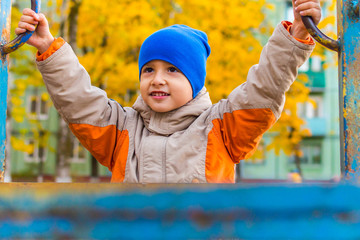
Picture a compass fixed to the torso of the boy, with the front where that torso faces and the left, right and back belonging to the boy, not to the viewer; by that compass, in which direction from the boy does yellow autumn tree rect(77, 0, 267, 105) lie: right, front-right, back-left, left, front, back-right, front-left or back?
back

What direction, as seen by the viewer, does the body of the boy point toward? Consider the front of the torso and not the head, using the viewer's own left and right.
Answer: facing the viewer
